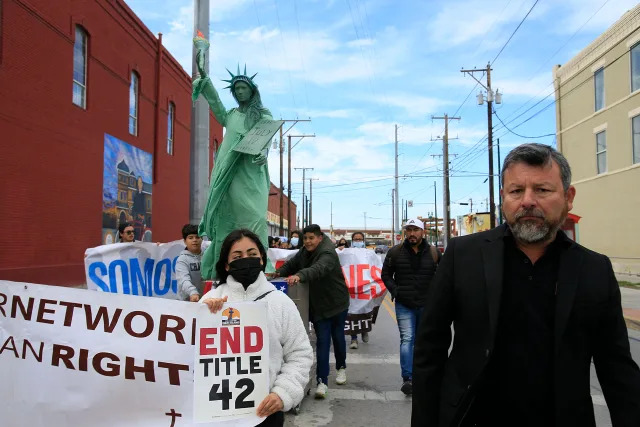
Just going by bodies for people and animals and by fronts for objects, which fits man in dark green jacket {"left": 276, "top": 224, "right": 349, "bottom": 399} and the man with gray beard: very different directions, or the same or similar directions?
same or similar directions

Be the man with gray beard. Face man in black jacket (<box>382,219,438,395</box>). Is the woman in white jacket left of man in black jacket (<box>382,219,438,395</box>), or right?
left

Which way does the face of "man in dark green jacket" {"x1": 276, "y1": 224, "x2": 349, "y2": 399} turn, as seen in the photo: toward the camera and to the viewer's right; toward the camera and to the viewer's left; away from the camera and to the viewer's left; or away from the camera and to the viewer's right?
toward the camera and to the viewer's left

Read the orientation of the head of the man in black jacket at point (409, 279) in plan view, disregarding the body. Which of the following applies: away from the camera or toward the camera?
toward the camera

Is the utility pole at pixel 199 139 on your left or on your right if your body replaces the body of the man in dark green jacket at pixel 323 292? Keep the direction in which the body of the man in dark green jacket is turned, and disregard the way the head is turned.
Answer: on your right

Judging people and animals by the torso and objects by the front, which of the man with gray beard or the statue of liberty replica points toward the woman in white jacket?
the statue of liberty replica

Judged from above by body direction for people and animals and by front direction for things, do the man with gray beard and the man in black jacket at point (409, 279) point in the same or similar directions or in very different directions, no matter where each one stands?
same or similar directions

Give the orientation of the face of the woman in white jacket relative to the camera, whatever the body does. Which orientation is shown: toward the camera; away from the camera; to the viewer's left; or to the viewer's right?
toward the camera

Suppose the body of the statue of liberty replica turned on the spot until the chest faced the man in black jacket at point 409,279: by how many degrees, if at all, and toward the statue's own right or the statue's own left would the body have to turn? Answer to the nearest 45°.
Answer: approximately 90° to the statue's own left

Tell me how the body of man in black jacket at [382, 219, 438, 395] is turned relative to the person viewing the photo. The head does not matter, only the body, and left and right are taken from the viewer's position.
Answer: facing the viewer

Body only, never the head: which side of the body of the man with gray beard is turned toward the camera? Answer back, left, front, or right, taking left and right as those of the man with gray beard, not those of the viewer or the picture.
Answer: front

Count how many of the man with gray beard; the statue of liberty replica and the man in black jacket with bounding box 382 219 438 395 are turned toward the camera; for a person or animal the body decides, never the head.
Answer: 3

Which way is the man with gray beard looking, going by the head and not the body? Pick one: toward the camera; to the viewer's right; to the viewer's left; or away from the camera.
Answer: toward the camera

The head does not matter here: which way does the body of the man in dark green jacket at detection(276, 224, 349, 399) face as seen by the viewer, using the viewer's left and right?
facing the viewer and to the left of the viewer

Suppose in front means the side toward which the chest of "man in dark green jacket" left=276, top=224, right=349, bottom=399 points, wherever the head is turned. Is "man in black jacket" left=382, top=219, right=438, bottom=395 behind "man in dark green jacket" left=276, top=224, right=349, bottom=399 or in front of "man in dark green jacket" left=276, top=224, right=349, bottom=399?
behind
